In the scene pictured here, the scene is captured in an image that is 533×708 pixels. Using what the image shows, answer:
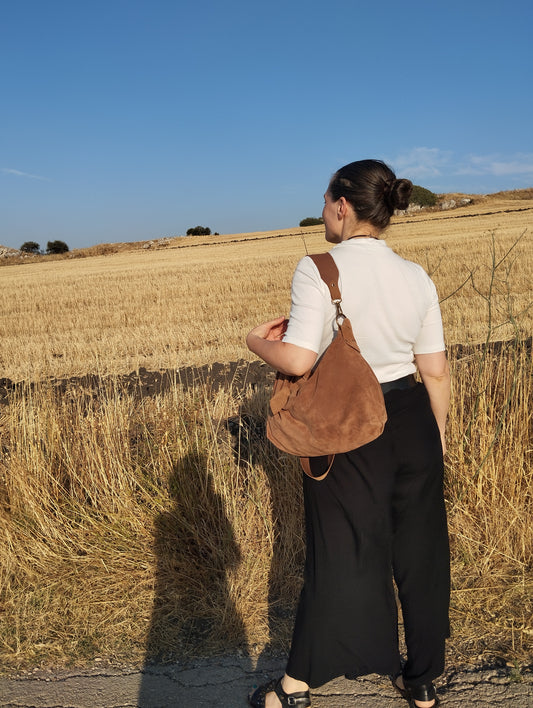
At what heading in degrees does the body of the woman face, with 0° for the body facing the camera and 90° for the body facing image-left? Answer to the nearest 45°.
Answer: approximately 135°

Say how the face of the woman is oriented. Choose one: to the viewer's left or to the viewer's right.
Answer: to the viewer's left
